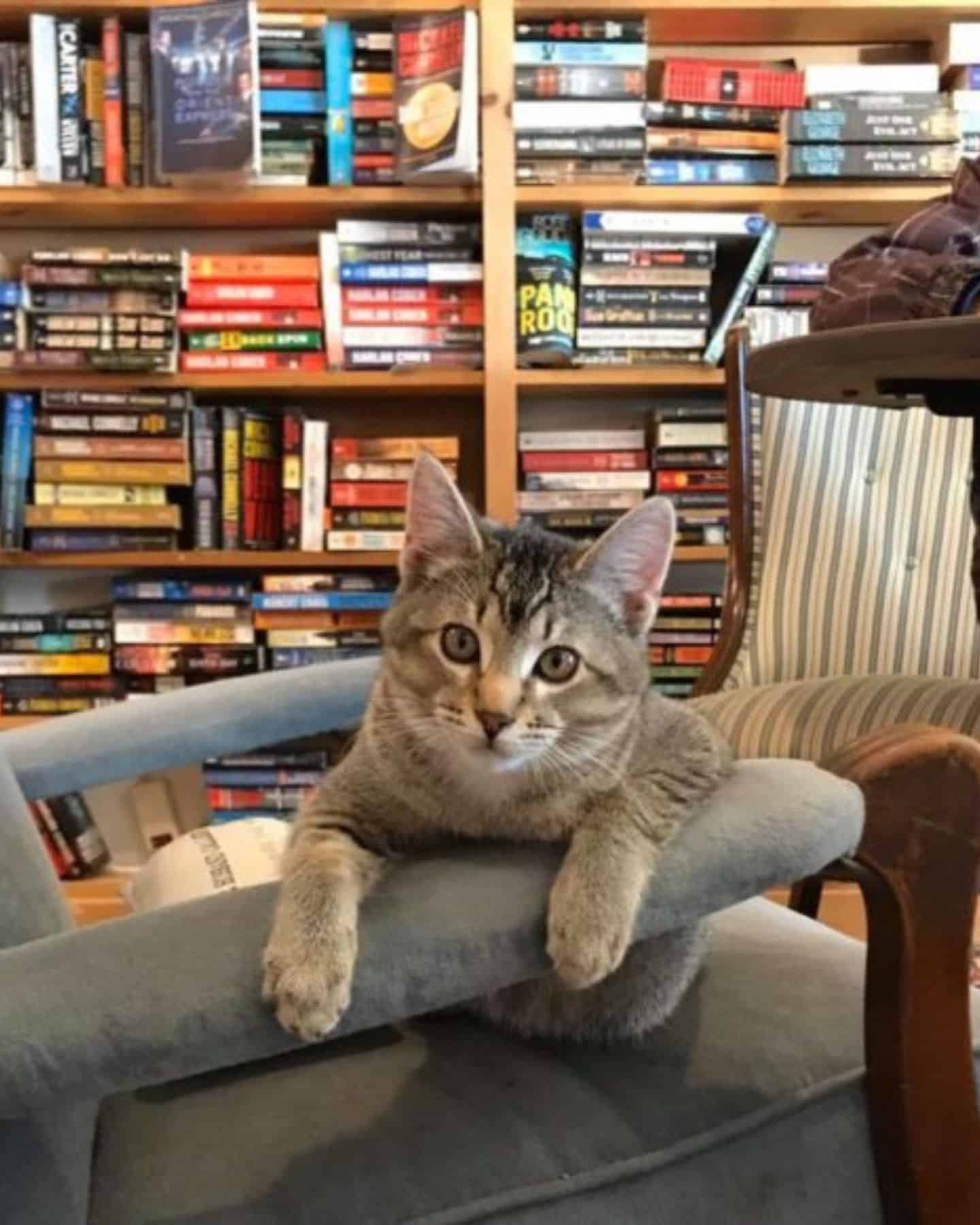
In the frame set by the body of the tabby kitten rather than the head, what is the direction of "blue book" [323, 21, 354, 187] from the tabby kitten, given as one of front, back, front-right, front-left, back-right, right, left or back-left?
back

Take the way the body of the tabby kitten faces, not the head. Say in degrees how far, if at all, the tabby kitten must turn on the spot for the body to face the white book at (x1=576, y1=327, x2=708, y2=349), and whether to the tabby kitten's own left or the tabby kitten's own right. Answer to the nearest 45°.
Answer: approximately 180°

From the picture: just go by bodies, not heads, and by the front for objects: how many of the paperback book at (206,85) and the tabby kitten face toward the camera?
2

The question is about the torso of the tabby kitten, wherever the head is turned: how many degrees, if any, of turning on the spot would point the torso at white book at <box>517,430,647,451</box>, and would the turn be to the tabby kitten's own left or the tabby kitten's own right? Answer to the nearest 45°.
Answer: approximately 180°

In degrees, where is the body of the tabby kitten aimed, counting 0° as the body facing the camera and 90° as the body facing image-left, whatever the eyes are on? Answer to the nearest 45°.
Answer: approximately 0°

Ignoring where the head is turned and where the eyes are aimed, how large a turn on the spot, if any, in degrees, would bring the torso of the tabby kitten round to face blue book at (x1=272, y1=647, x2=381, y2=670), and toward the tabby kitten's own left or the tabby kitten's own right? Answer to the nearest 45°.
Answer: approximately 180°

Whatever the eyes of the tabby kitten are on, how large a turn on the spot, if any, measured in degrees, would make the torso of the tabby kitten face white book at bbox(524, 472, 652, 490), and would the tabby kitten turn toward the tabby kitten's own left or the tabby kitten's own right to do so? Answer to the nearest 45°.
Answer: approximately 180°

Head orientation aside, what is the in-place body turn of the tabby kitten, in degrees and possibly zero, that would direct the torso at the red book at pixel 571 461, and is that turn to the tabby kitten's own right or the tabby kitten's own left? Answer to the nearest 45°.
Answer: approximately 180°
